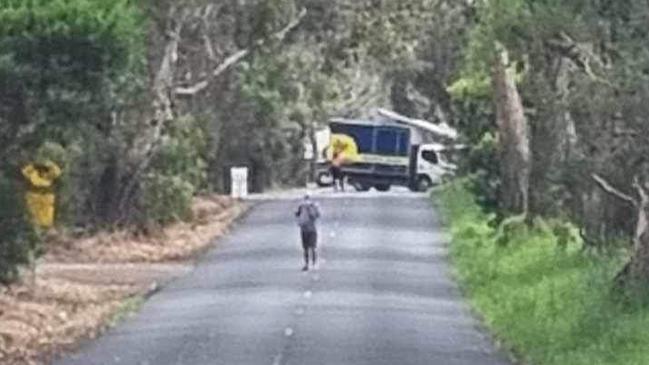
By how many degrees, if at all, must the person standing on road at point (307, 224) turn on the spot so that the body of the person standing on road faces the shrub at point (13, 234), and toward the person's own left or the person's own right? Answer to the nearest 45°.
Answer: approximately 135° to the person's own left

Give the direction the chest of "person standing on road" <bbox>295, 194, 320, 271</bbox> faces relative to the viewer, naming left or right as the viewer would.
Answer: facing away from the viewer
